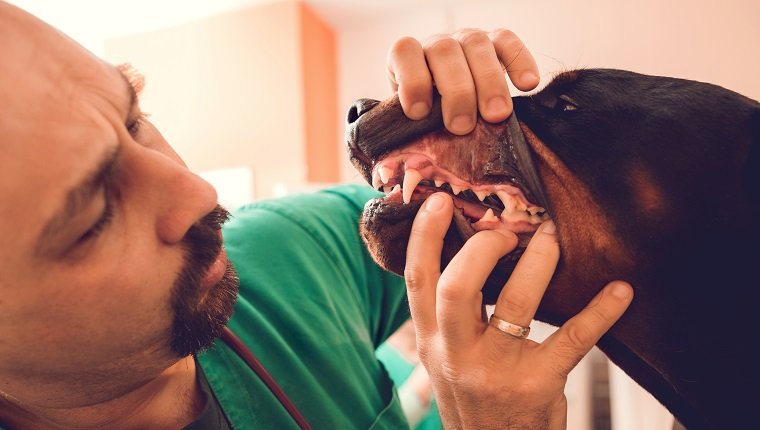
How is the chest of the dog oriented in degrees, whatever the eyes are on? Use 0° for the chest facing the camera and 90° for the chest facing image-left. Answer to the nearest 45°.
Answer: approximately 90°
